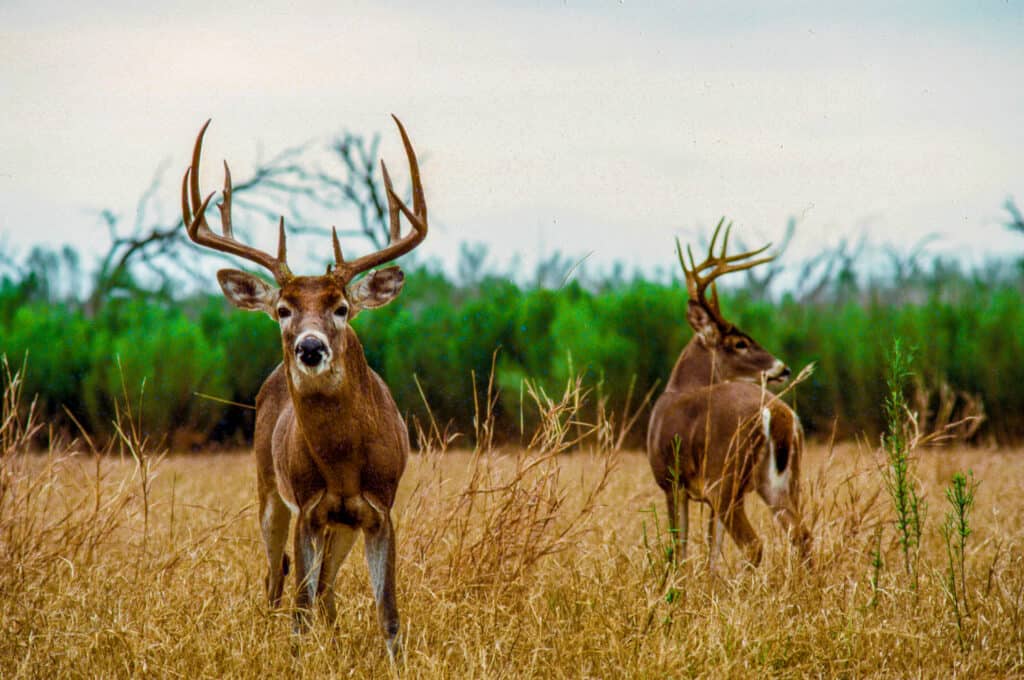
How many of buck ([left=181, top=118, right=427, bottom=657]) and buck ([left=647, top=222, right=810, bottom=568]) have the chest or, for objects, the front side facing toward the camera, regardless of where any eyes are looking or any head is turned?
1

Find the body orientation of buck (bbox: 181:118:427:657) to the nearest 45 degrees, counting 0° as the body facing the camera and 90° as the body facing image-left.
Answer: approximately 0°

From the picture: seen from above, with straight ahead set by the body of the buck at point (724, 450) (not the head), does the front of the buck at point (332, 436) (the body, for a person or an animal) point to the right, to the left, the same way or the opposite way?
the opposite way

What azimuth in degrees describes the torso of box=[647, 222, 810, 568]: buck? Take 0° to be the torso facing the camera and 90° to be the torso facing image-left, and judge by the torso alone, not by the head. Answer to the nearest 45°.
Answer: approximately 135°

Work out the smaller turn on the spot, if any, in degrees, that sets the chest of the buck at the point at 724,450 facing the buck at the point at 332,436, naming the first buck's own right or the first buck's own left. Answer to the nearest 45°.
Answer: approximately 90° to the first buck's own left

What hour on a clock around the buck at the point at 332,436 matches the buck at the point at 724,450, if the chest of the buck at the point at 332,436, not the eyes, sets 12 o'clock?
the buck at the point at 724,450 is roughly at 8 o'clock from the buck at the point at 332,436.
